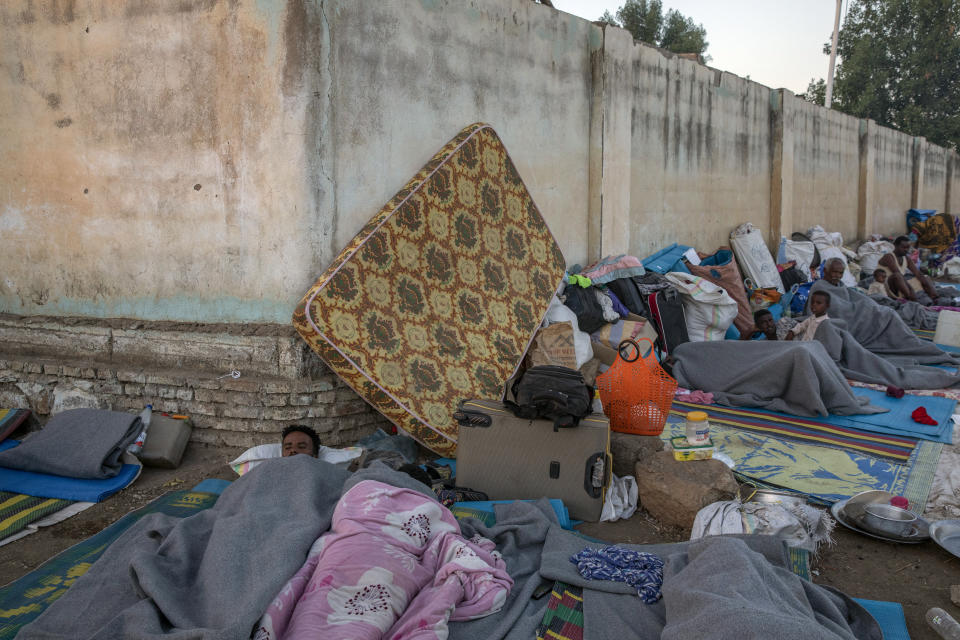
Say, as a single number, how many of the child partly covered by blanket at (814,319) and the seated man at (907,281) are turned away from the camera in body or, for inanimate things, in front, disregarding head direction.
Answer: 0

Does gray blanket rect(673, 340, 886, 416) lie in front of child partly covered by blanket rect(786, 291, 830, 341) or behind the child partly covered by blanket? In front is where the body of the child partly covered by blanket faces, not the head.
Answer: in front

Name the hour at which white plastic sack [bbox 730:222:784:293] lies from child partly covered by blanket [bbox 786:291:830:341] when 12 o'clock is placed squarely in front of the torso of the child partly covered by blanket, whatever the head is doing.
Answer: The white plastic sack is roughly at 4 o'clock from the child partly covered by blanket.

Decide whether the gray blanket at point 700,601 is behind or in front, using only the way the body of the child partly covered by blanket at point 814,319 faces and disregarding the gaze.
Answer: in front

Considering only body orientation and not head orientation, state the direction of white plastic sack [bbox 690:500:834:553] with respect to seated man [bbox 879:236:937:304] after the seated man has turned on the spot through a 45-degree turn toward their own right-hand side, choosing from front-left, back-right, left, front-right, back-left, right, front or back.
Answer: front

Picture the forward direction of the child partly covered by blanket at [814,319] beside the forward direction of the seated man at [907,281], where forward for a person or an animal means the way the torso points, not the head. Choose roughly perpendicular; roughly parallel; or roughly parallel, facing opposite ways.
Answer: roughly parallel
